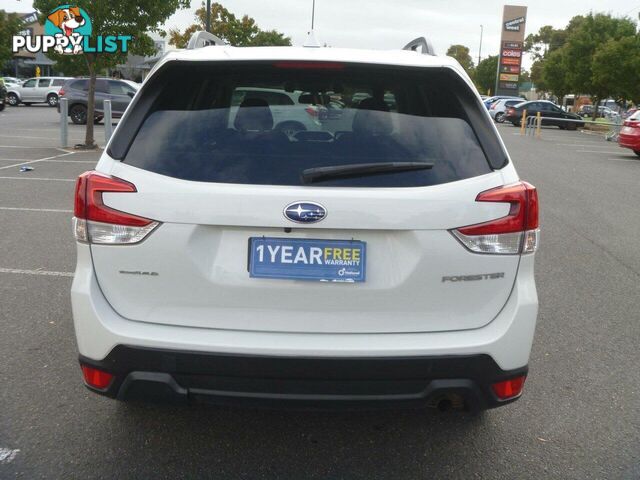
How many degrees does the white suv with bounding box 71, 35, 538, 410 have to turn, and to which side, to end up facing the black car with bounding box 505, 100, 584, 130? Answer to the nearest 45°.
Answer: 0° — it already faces it

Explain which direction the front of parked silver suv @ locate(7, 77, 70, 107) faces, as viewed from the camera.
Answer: facing to the left of the viewer

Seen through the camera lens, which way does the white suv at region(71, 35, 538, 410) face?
facing away from the viewer

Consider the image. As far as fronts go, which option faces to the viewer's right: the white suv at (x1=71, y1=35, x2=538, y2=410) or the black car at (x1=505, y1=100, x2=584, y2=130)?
the black car

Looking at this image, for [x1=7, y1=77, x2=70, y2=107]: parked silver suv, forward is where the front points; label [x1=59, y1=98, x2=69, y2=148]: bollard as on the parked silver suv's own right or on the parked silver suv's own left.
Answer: on the parked silver suv's own left

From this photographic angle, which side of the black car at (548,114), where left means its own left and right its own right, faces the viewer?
right

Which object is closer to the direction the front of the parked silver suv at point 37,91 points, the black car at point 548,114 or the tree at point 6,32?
the tree

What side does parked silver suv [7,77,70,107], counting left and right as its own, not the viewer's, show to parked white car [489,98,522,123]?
back

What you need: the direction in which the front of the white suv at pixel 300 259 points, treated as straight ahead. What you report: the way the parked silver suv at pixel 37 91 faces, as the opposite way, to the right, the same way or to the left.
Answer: to the left
